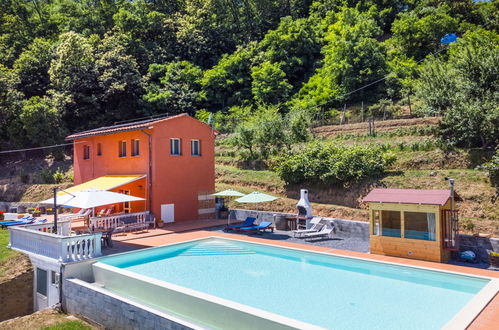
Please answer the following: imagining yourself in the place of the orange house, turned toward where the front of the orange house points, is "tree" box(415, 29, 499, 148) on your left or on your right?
on your left

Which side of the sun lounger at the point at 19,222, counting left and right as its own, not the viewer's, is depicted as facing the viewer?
left

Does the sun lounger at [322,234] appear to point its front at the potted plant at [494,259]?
no

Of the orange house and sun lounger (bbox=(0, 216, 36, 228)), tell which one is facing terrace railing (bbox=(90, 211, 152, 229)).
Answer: the orange house

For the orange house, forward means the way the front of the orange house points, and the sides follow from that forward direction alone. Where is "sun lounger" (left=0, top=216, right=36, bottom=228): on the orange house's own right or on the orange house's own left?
on the orange house's own right

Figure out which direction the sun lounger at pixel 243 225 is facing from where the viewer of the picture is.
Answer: facing the viewer and to the left of the viewer

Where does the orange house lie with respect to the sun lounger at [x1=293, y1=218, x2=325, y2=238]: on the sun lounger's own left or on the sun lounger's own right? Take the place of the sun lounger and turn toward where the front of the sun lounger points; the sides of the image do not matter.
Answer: on the sun lounger's own right

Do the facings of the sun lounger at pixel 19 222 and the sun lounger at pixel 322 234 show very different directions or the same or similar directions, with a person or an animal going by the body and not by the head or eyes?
same or similar directions

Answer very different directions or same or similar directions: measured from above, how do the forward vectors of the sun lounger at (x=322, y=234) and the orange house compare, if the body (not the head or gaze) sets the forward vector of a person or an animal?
same or similar directions

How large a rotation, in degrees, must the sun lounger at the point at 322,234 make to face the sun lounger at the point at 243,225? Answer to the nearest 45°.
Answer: approximately 45° to its right

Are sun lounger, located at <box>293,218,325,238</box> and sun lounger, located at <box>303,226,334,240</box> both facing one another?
no

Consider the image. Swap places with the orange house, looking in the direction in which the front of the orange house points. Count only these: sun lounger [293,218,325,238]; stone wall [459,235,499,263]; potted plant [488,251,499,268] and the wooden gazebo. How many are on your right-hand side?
0

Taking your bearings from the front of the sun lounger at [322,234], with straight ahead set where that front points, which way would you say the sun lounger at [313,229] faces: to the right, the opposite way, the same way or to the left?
the same way

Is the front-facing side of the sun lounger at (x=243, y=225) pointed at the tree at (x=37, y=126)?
no

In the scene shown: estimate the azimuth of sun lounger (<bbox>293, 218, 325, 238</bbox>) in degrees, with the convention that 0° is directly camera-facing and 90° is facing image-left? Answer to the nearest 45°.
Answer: approximately 45°

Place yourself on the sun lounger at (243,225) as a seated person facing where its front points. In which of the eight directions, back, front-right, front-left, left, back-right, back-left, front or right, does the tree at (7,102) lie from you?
right

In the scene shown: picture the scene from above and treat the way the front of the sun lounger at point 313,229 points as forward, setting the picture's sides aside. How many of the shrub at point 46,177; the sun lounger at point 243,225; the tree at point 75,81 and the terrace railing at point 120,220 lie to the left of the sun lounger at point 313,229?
0

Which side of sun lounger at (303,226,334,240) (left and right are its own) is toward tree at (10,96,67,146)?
right

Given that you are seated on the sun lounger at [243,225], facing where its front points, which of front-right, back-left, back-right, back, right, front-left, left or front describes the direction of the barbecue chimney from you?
back-left

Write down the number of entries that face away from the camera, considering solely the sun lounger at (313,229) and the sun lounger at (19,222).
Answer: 0

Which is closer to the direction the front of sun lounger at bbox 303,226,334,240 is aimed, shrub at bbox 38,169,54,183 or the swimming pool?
the swimming pool

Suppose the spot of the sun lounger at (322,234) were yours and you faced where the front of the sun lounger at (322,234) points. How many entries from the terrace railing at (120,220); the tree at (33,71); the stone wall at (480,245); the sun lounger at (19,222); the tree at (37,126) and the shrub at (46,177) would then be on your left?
1
